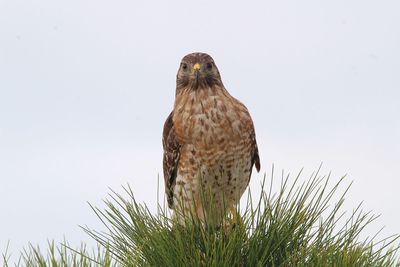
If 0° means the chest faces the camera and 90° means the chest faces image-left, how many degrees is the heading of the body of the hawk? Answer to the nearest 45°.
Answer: approximately 0°
